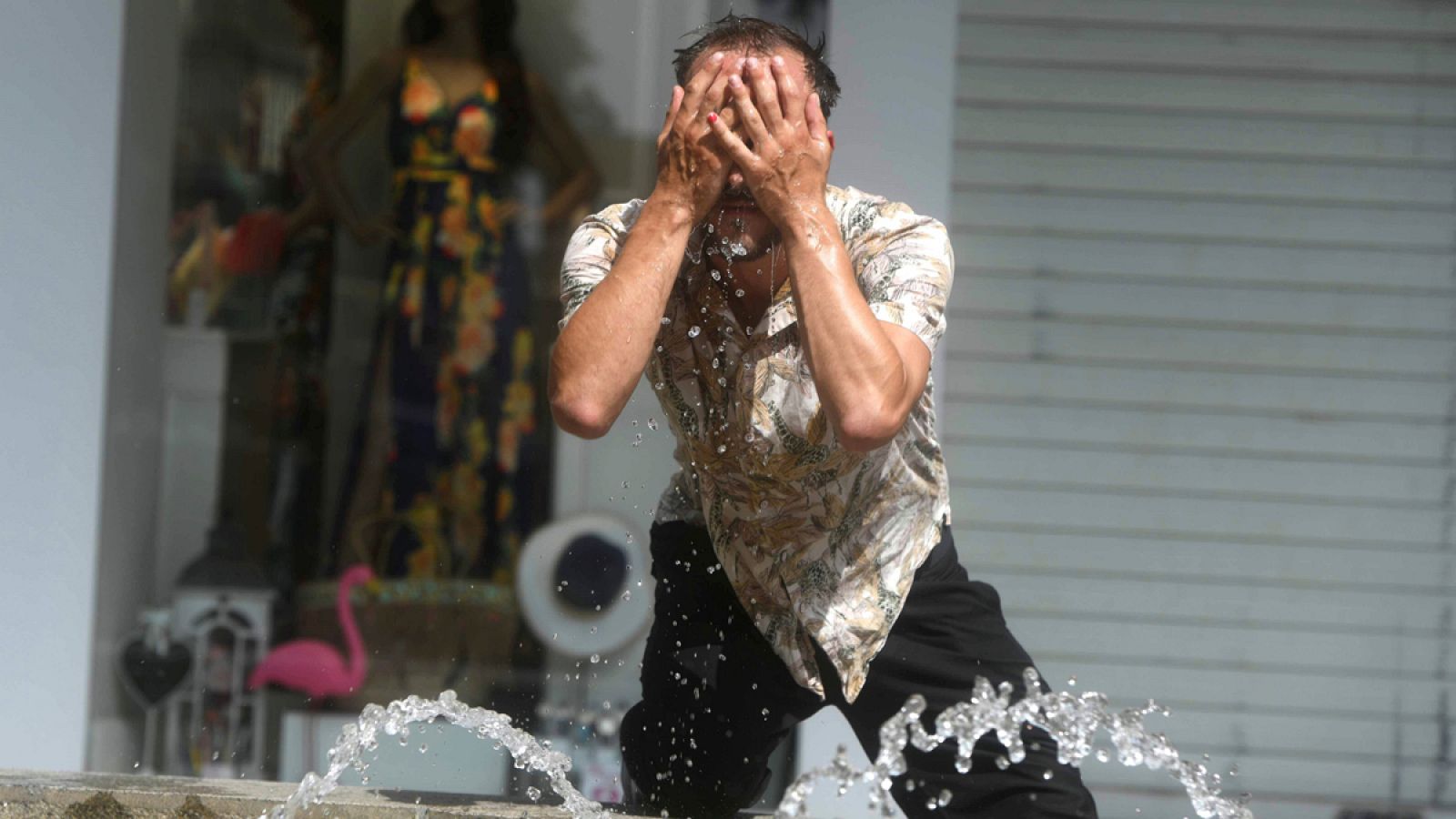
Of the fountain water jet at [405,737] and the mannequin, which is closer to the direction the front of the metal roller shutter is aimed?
the fountain water jet

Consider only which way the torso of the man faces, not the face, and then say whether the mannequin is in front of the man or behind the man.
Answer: behind

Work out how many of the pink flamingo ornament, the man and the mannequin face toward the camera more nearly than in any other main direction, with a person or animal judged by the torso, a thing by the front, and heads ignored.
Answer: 2

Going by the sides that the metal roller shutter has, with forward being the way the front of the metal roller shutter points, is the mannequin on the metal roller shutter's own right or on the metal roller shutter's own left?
on the metal roller shutter's own right

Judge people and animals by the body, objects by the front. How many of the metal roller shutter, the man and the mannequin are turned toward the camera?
3

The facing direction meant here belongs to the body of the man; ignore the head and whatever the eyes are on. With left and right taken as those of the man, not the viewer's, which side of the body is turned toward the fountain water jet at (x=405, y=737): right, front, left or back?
right

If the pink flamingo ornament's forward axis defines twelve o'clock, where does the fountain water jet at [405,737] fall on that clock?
The fountain water jet is roughly at 3 o'clock from the pink flamingo ornament.

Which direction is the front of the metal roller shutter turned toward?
toward the camera

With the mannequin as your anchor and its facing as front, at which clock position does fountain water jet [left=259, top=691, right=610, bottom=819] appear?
The fountain water jet is roughly at 12 o'clock from the mannequin.

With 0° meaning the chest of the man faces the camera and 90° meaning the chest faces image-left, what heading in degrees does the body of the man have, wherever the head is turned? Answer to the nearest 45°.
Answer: approximately 0°

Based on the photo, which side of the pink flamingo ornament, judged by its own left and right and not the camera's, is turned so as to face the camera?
right

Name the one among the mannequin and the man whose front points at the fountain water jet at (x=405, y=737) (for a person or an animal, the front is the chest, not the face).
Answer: the mannequin
